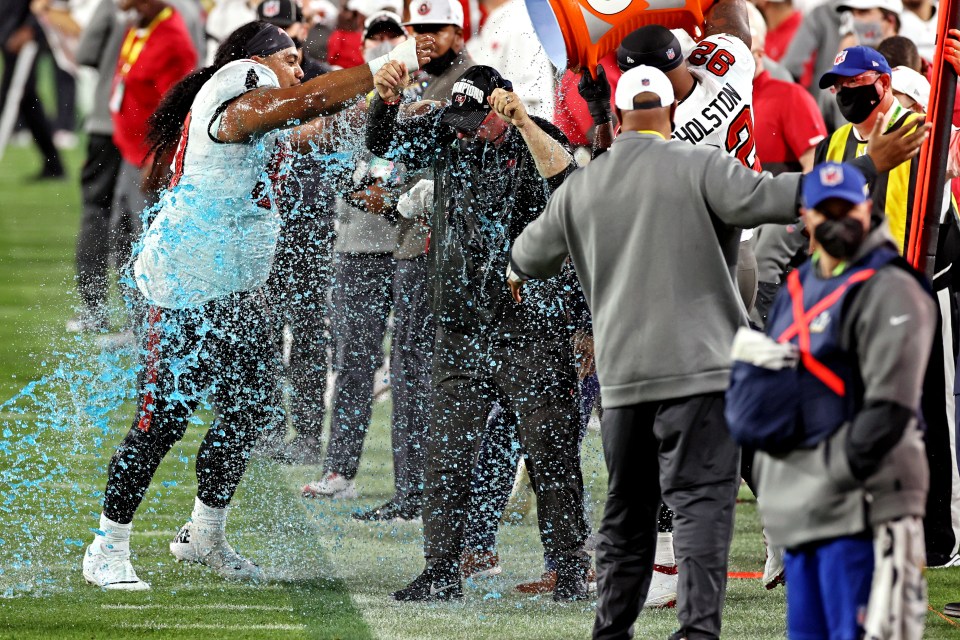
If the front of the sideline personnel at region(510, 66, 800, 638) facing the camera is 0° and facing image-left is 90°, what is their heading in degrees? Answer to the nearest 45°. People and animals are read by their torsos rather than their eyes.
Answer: approximately 180°

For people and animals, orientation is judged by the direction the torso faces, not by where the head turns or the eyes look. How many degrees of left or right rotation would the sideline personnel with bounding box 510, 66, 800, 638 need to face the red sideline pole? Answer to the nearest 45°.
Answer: approximately 45° to their right
